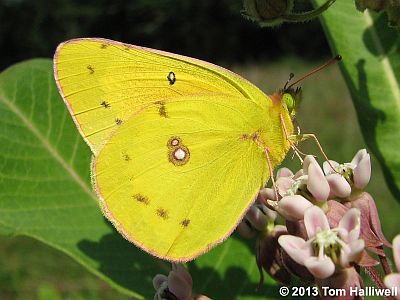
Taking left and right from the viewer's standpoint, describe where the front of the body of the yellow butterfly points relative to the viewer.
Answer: facing to the right of the viewer

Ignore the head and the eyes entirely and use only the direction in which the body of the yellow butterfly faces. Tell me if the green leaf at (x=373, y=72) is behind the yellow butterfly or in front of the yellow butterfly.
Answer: in front
